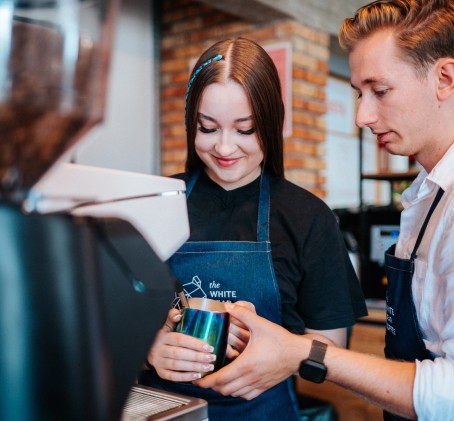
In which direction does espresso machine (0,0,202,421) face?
to the viewer's right

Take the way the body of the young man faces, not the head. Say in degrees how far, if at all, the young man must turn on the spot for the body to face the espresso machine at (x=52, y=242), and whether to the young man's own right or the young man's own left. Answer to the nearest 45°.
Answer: approximately 45° to the young man's own left

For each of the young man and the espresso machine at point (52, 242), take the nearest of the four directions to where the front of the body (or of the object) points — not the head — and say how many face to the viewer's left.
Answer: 1

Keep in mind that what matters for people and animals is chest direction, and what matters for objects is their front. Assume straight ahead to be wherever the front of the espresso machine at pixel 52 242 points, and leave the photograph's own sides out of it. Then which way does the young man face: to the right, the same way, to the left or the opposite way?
the opposite way

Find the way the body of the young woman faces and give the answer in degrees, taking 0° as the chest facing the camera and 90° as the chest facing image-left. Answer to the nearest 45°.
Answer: approximately 45°

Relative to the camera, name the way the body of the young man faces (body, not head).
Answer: to the viewer's left

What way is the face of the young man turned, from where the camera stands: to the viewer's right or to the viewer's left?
to the viewer's left

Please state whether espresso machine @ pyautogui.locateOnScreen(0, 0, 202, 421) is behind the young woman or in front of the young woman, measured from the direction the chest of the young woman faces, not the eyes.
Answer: in front

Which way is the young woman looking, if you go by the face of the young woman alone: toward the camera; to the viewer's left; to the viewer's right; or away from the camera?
toward the camera
